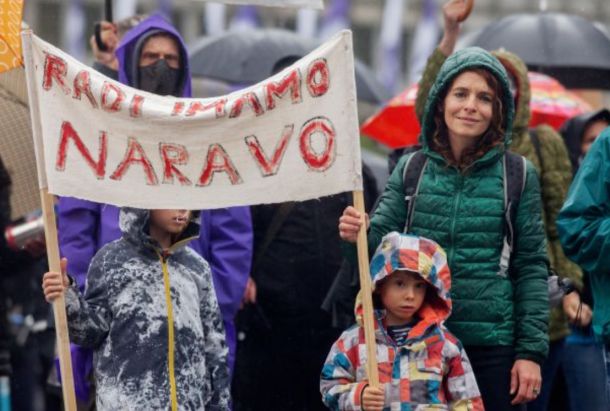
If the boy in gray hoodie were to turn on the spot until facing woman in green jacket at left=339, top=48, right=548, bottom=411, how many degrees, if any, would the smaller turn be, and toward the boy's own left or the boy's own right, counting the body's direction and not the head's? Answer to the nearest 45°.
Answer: approximately 90° to the boy's own left

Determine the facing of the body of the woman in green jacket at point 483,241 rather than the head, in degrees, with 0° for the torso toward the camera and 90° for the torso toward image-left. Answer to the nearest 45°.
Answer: approximately 0°

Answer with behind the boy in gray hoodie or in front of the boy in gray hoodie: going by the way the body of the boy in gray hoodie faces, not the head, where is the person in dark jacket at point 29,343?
behind

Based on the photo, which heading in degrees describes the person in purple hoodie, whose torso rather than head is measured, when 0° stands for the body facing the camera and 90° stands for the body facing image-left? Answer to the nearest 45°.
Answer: approximately 0°

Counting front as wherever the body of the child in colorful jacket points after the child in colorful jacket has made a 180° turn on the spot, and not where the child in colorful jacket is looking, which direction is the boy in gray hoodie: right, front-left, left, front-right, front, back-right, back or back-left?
left
